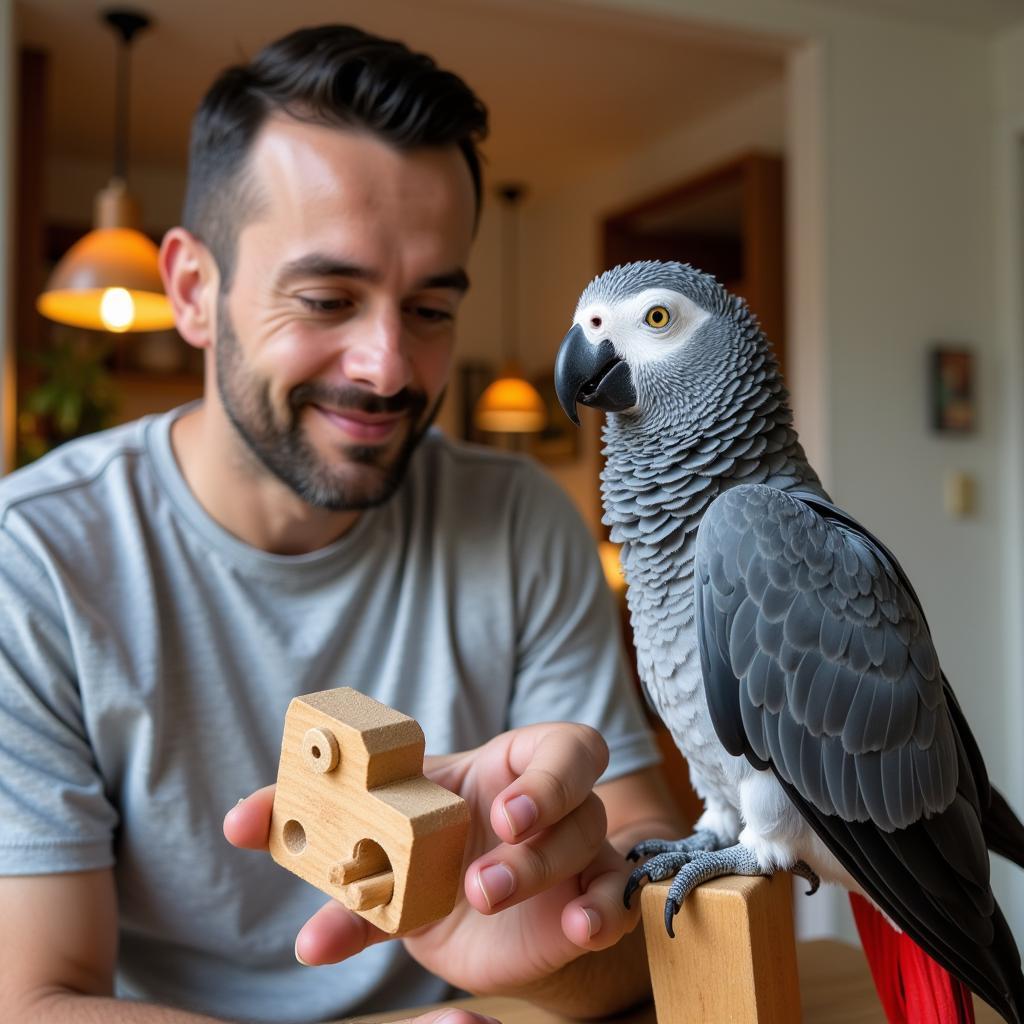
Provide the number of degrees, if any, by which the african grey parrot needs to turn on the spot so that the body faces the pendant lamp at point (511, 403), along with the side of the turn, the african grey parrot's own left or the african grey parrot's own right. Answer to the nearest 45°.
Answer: approximately 90° to the african grey parrot's own right

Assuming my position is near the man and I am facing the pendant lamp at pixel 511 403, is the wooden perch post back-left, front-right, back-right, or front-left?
back-right

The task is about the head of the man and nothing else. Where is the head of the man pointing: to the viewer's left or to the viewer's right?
to the viewer's right

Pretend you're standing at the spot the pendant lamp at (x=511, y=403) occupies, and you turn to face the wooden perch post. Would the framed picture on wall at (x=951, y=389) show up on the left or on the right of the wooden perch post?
left

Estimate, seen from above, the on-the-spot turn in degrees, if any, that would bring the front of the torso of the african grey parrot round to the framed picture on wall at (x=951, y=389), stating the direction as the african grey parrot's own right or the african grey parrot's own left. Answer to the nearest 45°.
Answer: approximately 90° to the african grey parrot's own right

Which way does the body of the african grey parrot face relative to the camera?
to the viewer's left

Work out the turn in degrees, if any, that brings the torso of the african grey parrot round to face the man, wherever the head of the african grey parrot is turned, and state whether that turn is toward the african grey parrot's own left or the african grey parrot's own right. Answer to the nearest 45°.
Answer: approximately 45° to the african grey parrot's own right

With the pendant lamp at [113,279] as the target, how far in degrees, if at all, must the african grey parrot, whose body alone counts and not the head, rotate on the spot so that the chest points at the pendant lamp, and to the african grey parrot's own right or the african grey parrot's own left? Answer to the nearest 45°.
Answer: approximately 45° to the african grey parrot's own right
